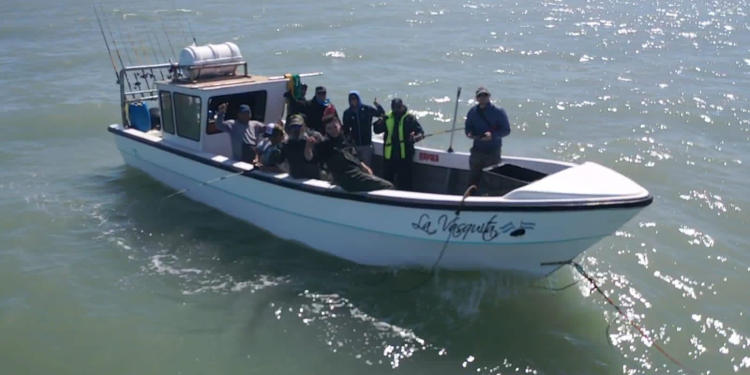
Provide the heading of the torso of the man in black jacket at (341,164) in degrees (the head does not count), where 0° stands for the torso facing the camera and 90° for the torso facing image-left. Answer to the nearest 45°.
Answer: approximately 315°

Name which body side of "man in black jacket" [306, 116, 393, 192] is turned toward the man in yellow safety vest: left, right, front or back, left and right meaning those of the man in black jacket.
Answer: left

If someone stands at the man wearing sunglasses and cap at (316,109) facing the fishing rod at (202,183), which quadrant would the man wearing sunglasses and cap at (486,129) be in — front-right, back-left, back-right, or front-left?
back-left

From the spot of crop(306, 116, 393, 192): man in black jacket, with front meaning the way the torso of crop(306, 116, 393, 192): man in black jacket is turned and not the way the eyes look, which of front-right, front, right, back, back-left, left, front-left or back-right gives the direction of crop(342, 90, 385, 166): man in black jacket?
back-left

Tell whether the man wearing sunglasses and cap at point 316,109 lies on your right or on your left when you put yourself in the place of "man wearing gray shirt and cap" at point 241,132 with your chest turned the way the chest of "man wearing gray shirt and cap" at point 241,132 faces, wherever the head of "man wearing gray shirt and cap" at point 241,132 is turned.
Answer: on your left

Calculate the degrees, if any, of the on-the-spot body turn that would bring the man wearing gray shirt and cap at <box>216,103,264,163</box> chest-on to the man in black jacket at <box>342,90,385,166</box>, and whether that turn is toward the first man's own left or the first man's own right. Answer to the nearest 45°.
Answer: approximately 90° to the first man's own left

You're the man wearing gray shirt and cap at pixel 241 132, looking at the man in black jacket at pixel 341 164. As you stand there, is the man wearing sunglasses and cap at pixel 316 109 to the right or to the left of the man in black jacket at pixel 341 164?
left

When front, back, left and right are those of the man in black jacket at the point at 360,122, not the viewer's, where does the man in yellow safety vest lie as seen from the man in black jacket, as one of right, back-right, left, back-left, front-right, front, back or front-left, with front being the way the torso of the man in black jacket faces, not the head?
front-left

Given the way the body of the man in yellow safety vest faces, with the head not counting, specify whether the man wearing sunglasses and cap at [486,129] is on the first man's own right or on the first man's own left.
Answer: on the first man's own left
